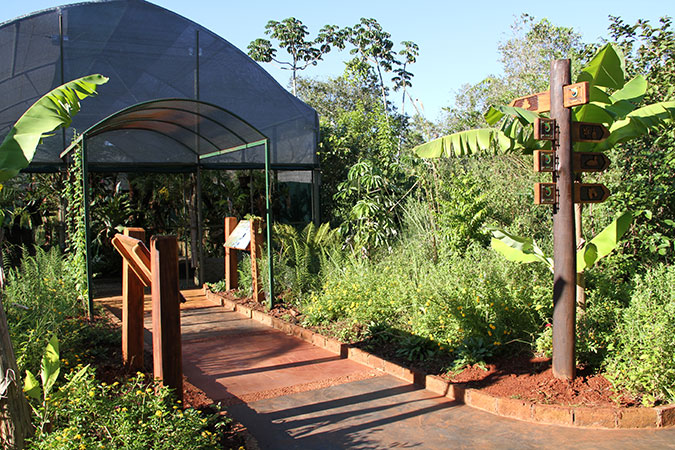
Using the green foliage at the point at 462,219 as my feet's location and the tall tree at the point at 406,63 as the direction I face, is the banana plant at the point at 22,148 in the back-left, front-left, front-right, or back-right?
back-left

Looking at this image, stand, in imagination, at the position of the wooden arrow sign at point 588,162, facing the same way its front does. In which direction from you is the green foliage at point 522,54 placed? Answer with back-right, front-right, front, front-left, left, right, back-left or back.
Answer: back

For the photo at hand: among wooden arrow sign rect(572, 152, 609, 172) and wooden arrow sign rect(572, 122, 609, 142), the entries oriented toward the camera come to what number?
2

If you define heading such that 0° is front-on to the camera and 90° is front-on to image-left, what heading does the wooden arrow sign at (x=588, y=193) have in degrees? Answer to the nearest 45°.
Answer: approximately 0°

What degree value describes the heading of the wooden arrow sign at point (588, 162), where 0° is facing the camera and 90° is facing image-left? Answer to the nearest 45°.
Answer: approximately 0°

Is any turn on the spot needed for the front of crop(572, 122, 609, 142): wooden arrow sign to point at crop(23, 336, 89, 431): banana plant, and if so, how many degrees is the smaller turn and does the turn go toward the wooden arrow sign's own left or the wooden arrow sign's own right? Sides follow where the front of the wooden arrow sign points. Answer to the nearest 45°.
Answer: approximately 45° to the wooden arrow sign's own right

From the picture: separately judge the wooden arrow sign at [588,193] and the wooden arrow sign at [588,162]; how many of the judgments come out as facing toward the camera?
2

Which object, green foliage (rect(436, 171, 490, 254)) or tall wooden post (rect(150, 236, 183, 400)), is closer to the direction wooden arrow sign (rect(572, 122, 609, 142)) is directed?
the tall wooden post
